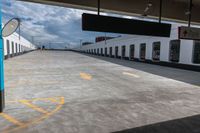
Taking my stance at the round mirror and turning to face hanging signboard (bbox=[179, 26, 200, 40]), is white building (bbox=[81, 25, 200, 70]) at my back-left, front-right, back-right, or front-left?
front-left

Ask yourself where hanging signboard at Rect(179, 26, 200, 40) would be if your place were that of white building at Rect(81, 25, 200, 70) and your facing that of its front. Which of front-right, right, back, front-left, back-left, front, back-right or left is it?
front-left

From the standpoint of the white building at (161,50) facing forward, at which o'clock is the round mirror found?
The round mirror is roughly at 11 o'clock from the white building.

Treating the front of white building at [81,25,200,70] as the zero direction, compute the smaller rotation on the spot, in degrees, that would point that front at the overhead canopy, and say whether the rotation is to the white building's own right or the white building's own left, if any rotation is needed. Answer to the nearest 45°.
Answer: approximately 45° to the white building's own left

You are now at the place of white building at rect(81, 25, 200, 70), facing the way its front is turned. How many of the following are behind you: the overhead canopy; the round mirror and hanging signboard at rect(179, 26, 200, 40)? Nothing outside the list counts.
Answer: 0

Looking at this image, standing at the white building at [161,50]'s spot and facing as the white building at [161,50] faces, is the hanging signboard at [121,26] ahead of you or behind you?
ahead

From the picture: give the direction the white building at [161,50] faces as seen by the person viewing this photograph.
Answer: facing the viewer and to the left of the viewer
